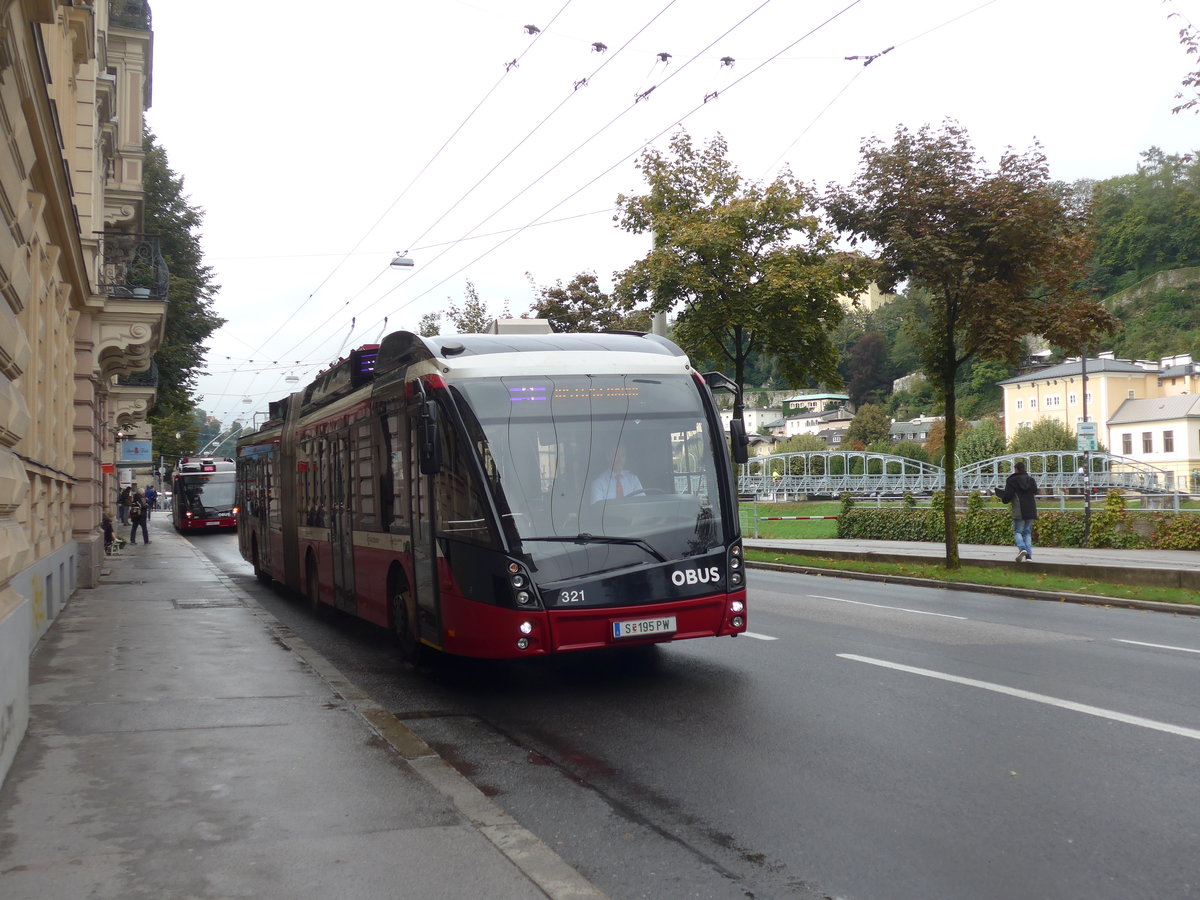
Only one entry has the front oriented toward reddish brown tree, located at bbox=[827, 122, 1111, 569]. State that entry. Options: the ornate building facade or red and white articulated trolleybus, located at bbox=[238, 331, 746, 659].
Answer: the ornate building facade

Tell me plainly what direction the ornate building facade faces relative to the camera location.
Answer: facing to the right of the viewer

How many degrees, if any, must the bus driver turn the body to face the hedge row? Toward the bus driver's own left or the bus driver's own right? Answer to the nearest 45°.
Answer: approximately 135° to the bus driver's own left

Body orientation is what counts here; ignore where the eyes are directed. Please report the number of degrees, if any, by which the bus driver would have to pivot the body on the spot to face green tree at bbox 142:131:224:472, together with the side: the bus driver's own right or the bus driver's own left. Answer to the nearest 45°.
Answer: approximately 135° to the bus driver's own right

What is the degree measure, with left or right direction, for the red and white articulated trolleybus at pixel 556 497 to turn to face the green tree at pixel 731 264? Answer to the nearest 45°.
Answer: approximately 135° to its left

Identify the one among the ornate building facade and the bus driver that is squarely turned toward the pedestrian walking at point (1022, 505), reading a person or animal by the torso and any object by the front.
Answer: the ornate building facade
